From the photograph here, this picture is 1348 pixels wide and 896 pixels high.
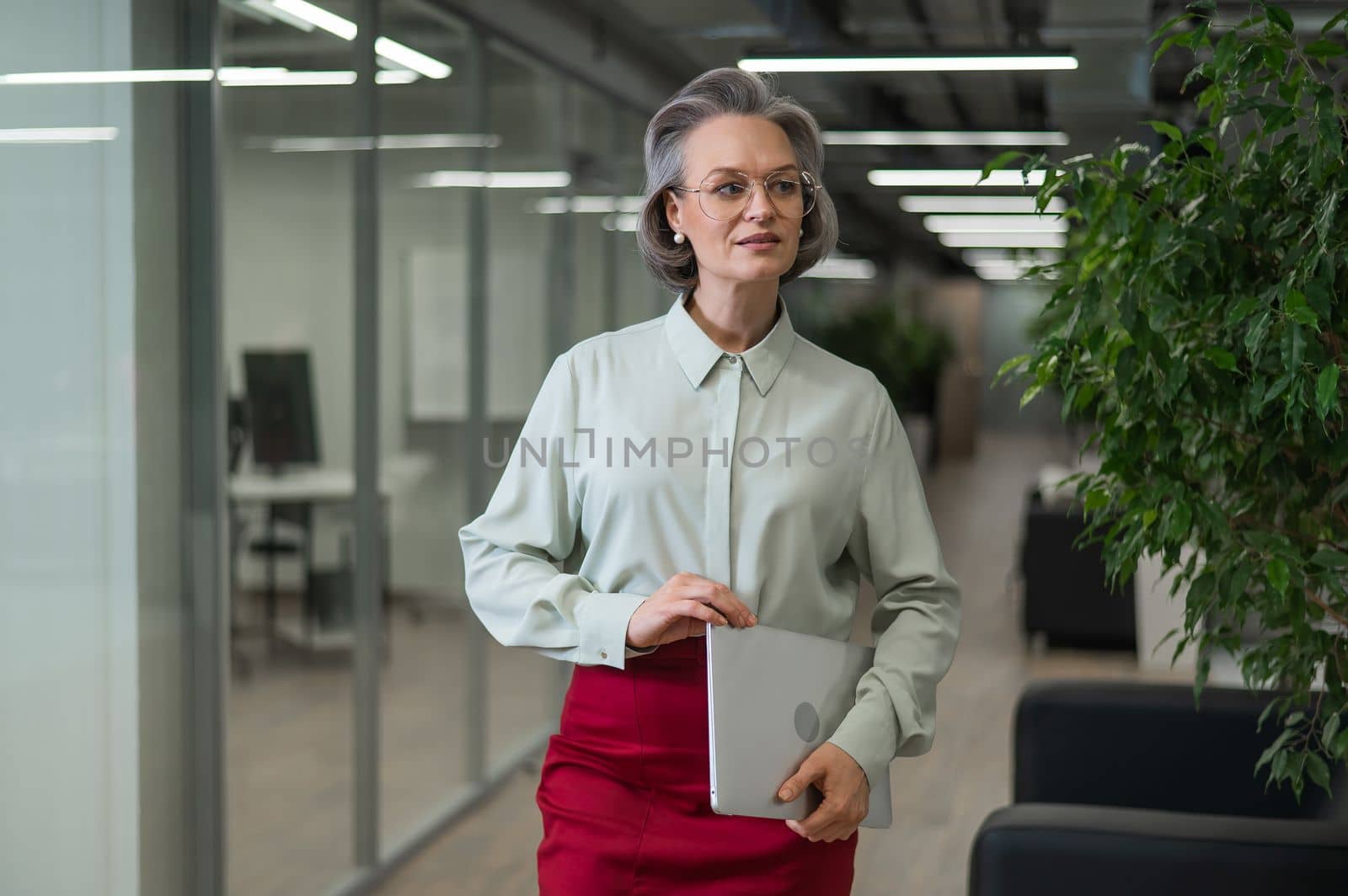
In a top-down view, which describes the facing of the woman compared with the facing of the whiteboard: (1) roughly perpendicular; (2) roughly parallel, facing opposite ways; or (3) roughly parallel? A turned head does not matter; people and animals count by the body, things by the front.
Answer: roughly parallel

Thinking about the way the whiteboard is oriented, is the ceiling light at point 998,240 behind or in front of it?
behind

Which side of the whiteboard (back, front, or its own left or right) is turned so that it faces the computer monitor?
front

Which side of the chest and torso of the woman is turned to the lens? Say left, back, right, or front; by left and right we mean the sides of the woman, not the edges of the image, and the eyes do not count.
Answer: front

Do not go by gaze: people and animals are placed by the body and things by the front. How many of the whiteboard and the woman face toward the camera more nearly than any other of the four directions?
2

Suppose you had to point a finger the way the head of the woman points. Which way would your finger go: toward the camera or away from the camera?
toward the camera

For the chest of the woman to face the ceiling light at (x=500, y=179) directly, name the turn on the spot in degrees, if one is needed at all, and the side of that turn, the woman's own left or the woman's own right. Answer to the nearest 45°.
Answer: approximately 180°

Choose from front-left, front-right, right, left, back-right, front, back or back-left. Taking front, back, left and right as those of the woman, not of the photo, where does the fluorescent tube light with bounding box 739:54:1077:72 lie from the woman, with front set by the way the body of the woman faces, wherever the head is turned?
back

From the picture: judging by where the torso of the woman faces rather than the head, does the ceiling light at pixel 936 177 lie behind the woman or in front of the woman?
behind

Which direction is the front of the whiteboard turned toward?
toward the camera
